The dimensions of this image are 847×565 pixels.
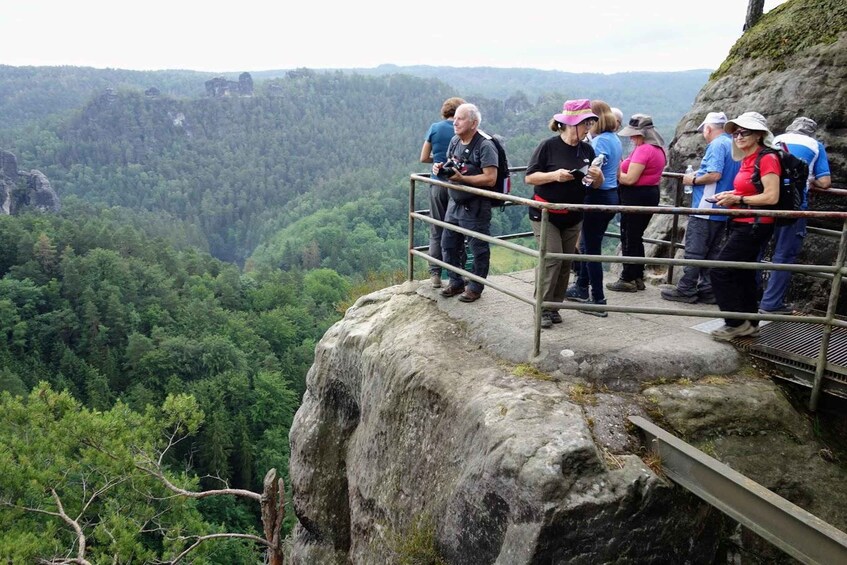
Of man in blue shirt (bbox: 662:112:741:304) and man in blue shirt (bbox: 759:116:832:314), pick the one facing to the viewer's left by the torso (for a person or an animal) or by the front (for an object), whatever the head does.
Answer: man in blue shirt (bbox: 662:112:741:304)

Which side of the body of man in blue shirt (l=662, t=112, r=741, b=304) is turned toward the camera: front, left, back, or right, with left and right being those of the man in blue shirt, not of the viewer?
left

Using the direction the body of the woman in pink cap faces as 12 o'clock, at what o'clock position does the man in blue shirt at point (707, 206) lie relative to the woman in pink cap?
The man in blue shirt is roughly at 9 o'clock from the woman in pink cap.

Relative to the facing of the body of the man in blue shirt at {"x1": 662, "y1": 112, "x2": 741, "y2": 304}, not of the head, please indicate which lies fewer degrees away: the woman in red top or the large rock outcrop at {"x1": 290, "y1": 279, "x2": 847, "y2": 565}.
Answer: the large rock outcrop

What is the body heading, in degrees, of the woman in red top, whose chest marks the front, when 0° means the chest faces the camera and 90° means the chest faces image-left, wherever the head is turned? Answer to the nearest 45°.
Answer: approximately 45°
